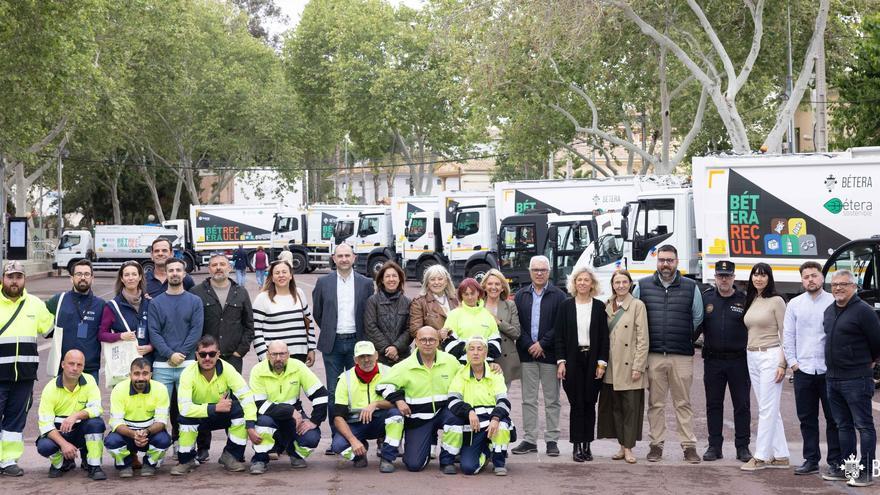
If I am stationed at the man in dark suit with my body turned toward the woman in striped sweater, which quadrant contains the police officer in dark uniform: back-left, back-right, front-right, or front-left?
back-left

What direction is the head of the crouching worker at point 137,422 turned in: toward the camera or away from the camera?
toward the camera

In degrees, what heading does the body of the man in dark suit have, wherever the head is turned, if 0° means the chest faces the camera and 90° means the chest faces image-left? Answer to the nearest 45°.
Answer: approximately 0°

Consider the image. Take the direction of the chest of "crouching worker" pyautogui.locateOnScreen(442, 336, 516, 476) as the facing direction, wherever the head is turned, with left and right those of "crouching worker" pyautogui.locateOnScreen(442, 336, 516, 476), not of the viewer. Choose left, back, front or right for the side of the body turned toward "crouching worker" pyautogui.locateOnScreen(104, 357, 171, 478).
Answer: right

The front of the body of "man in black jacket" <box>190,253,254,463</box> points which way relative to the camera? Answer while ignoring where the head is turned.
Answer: toward the camera

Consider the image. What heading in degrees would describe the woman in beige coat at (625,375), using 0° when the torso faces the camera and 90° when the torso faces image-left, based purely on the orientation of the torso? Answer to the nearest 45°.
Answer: approximately 45°

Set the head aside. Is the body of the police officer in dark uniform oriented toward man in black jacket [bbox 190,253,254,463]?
no

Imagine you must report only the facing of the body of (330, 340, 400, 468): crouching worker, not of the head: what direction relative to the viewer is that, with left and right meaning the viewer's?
facing the viewer

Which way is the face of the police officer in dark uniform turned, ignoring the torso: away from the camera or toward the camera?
toward the camera

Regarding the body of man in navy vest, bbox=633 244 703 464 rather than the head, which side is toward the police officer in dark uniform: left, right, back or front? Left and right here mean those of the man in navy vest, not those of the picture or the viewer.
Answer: left

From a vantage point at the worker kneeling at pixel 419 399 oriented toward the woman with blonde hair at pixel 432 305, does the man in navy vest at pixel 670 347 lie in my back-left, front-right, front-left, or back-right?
front-right

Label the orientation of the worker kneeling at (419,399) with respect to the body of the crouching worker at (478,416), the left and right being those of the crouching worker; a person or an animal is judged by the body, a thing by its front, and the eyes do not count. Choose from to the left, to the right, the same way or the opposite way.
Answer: the same way

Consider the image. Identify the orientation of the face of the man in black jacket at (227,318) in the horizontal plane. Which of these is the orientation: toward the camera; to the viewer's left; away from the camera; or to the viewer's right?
toward the camera

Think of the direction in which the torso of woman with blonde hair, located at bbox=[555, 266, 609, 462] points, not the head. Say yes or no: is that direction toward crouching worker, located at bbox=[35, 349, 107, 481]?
no

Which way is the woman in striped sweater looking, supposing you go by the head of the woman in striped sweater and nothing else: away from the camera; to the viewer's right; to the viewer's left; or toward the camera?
toward the camera

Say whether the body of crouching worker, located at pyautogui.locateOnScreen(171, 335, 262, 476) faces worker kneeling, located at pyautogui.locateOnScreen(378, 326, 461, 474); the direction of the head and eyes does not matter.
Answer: no

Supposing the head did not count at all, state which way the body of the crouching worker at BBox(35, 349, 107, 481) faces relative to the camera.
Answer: toward the camera

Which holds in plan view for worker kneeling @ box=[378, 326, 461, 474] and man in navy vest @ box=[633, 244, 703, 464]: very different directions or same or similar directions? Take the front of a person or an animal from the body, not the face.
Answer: same or similar directions

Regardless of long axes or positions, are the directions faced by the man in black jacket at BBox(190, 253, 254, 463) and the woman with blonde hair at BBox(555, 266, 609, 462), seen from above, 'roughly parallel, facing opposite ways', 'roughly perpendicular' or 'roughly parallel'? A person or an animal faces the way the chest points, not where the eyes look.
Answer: roughly parallel

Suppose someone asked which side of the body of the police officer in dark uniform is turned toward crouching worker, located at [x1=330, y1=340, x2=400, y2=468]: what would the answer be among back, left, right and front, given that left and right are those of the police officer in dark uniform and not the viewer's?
right

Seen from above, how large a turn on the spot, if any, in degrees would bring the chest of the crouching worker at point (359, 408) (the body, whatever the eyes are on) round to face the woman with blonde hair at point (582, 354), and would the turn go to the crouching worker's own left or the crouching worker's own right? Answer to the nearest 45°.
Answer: approximately 90° to the crouching worker's own left
